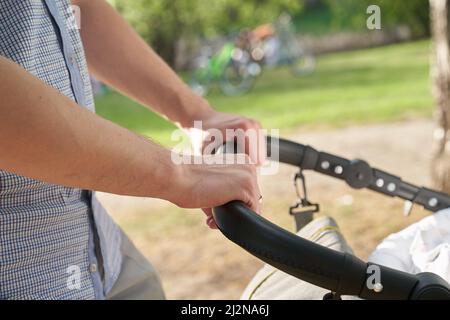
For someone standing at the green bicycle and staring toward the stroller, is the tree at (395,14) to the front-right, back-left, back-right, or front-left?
back-left

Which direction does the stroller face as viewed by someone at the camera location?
facing to the right of the viewer

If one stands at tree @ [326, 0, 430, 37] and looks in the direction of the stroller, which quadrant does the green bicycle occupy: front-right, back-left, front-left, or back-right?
front-right

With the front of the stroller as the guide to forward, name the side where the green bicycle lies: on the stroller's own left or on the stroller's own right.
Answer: on the stroller's own left

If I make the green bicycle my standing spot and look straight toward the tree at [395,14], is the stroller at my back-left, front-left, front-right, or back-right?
back-right

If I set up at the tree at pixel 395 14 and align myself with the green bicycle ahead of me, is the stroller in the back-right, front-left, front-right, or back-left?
front-left

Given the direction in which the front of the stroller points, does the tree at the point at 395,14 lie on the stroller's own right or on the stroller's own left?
on the stroller's own left
